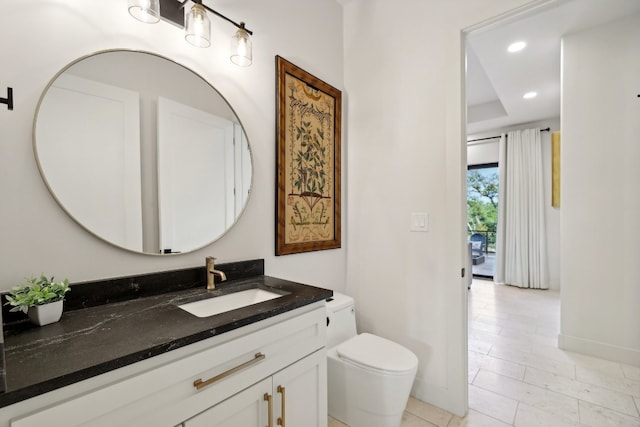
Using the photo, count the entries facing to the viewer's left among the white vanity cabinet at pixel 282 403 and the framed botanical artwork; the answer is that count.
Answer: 0

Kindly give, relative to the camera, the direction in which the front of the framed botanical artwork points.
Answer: facing the viewer and to the right of the viewer

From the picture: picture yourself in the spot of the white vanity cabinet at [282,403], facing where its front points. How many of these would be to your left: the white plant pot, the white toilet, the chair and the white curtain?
3

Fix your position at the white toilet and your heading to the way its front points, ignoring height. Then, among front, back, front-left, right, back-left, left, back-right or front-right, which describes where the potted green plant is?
right

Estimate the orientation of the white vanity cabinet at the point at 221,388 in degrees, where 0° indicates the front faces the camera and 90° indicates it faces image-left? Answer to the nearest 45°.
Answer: approximately 315°

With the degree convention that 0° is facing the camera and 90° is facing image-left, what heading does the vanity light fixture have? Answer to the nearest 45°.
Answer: approximately 315°

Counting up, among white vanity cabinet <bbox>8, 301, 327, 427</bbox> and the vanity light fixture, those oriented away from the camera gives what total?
0

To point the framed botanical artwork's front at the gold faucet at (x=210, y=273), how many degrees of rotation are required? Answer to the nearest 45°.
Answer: approximately 90° to its right

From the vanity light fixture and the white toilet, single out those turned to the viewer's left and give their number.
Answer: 0

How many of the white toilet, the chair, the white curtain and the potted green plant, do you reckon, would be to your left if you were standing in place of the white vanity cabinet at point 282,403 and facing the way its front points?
3

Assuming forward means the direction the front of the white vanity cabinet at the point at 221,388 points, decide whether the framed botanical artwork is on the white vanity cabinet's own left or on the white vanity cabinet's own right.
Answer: on the white vanity cabinet's own left

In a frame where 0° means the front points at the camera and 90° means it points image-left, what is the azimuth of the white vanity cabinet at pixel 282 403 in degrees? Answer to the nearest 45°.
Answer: approximately 315°

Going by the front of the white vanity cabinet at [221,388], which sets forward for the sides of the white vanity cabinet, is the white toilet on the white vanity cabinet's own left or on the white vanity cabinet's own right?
on the white vanity cabinet's own left

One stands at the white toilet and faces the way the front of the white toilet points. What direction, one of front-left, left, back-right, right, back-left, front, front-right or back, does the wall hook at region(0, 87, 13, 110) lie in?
right
